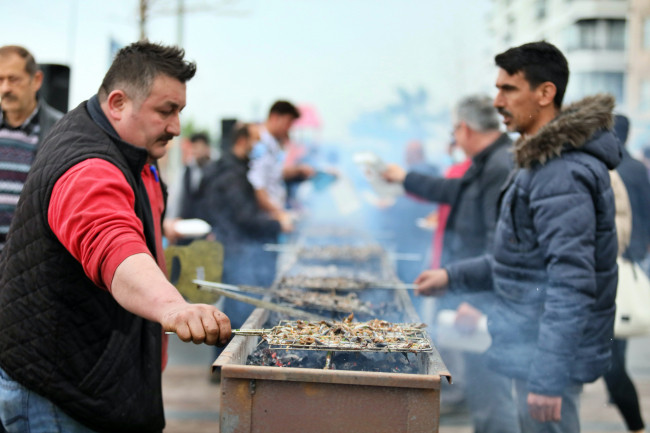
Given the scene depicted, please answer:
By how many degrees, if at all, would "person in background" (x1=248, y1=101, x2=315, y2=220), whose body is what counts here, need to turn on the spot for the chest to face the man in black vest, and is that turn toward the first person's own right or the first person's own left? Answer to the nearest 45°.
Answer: approximately 90° to the first person's own right

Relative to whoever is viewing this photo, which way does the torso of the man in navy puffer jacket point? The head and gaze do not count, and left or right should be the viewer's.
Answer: facing to the left of the viewer

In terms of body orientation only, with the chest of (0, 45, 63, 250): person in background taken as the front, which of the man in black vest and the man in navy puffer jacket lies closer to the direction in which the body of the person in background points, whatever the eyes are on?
the man in black vest

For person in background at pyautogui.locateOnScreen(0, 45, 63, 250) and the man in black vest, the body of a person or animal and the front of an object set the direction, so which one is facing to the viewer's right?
the man in black vest

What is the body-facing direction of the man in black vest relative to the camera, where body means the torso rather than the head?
to the viewer's right

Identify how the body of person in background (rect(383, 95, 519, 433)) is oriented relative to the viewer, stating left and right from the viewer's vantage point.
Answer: facing to the left of the viewer

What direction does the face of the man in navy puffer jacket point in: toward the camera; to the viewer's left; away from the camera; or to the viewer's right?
to the viewer's left

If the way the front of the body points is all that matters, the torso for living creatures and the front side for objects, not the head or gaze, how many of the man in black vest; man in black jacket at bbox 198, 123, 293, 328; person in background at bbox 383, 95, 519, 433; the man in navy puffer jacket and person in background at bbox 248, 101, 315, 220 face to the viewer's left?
2
